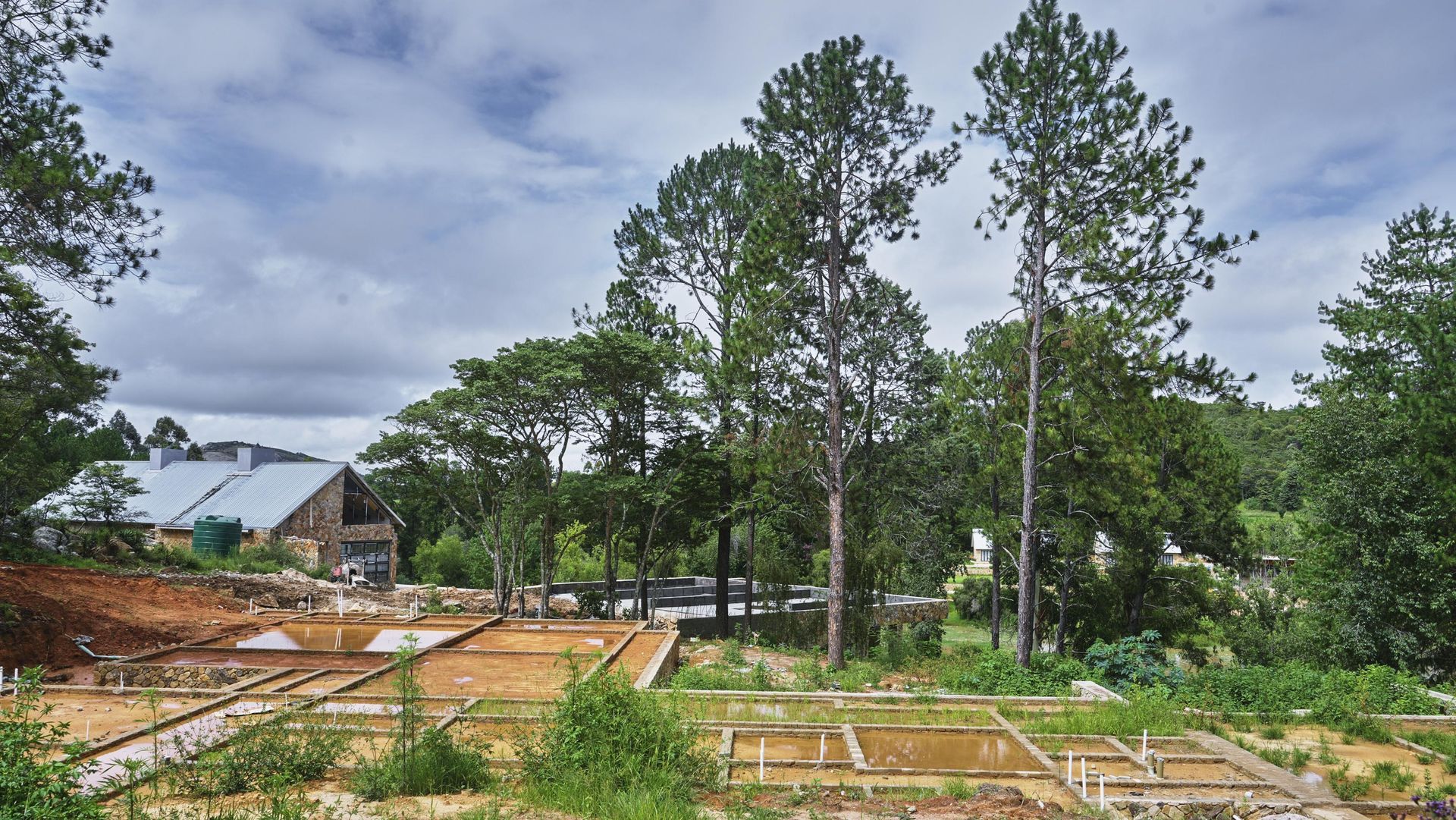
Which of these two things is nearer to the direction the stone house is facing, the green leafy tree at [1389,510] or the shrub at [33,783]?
the green leafy tree

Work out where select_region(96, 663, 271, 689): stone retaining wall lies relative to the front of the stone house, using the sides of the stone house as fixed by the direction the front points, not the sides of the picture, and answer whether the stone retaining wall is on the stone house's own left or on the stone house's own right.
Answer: on the stone house's own right

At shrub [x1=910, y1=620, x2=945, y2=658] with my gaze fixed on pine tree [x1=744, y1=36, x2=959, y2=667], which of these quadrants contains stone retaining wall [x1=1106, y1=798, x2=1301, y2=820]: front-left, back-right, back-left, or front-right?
front-left

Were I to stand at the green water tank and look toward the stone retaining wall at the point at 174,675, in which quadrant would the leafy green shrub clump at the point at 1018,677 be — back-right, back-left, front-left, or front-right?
front-left

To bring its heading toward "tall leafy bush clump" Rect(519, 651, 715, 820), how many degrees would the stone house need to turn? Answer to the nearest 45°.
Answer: approximately 45° to its right

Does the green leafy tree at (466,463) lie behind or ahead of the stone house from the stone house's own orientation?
ahead

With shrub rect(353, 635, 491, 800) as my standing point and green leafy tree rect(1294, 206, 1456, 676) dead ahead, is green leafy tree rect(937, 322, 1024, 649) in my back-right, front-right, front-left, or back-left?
front-left

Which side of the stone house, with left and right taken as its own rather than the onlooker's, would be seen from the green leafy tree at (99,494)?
right
